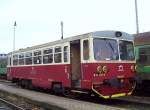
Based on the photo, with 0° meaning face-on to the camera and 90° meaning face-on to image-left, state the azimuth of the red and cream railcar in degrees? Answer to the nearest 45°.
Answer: approximately 315°
